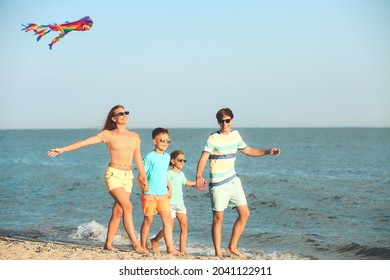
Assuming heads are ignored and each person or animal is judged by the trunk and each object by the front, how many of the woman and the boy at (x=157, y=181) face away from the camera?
0

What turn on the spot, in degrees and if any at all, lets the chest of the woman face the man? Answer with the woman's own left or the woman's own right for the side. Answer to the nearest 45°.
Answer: approximately 45° to the woman's own left

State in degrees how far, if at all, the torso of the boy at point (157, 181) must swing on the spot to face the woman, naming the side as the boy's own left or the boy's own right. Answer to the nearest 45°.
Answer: approximately 90° to the boy's own right

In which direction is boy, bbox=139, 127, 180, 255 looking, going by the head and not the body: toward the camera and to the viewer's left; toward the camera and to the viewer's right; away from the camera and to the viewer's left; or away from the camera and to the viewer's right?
toward the camera and to the viewer's right

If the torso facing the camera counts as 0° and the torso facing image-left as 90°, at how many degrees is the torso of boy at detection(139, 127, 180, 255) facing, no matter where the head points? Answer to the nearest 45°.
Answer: approximately 315°

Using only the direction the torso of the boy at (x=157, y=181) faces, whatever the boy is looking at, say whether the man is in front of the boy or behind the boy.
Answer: in front

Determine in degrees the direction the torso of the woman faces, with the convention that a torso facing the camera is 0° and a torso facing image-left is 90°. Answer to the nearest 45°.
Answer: approximately 315°
